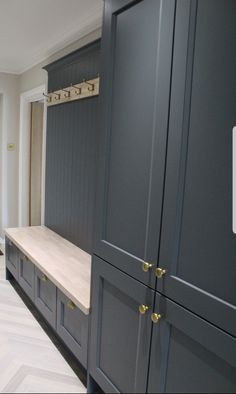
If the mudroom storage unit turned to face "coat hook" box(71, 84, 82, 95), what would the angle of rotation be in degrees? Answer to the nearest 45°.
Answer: approximately 90° to its right

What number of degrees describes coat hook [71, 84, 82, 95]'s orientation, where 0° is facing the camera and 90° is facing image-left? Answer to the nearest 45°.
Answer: approximately 45°

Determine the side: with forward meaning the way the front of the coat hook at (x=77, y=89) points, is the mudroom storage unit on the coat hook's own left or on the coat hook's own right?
on the coat hook's own left

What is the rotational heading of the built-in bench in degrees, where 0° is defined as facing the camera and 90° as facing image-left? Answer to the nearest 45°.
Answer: approximately 45°

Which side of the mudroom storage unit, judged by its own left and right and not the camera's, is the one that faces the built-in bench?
right

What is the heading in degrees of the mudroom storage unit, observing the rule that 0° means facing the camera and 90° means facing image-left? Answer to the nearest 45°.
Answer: approximately 45°

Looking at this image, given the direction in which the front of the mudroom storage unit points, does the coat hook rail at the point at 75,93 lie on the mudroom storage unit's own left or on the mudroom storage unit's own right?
on the mudroom storage unit's own right

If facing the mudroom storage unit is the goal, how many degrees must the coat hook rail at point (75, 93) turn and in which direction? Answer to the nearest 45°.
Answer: approximately 45° to its left
